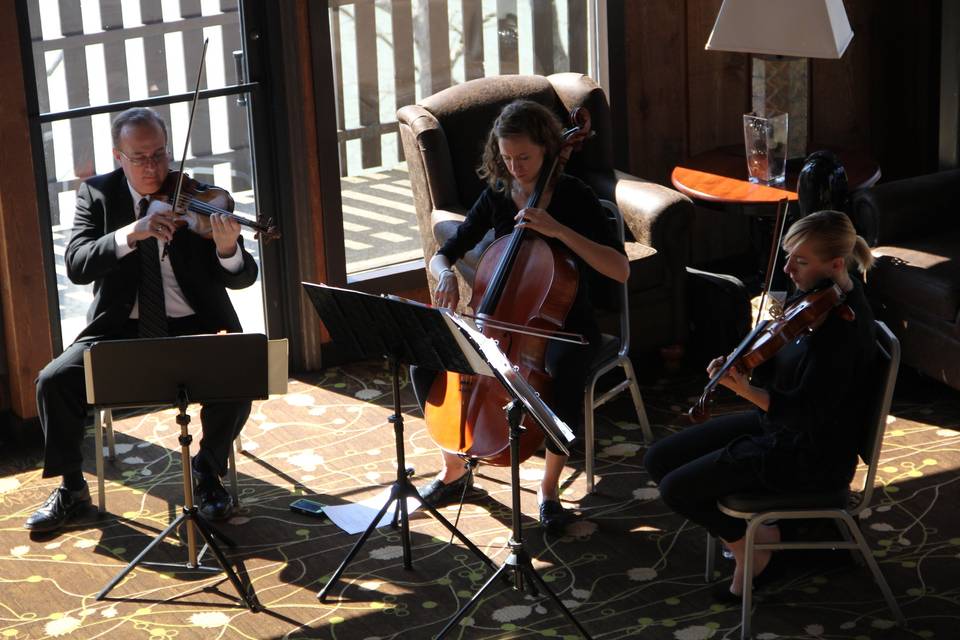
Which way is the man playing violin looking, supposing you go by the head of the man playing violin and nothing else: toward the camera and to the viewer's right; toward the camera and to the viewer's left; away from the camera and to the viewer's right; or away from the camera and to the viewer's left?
toward the camera and to the viewer's right

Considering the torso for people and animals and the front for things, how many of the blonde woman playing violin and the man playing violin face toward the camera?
1

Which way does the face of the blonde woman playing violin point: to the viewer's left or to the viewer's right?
to the viewer's left

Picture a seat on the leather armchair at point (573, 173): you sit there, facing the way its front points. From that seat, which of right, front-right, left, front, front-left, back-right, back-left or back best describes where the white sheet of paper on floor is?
right

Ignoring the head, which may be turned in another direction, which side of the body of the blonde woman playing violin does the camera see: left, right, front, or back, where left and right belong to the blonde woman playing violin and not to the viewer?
left

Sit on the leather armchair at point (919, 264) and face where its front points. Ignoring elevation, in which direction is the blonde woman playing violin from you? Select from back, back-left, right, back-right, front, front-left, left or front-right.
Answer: front-left

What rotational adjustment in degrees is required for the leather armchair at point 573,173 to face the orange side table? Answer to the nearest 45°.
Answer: approximately 90° to its left

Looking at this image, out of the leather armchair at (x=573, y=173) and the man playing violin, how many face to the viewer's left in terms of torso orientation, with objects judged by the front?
0

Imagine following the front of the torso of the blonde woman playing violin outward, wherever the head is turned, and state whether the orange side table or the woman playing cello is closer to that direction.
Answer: the woman playing cello

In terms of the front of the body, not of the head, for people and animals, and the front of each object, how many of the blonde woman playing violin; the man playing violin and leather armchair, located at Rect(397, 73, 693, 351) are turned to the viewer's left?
1

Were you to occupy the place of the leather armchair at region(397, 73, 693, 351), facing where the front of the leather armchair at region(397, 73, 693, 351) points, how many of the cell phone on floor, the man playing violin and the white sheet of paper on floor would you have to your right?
3

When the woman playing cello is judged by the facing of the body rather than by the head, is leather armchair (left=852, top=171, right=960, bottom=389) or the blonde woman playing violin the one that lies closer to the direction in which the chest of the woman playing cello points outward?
the blonde woman playing violin
